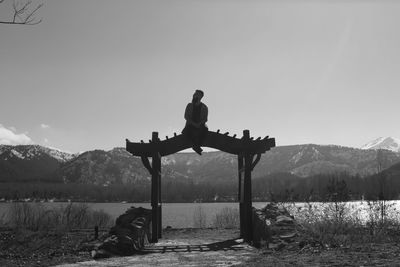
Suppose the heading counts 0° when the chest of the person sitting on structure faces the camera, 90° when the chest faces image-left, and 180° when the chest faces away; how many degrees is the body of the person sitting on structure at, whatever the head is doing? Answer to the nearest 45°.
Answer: approximately 0°
